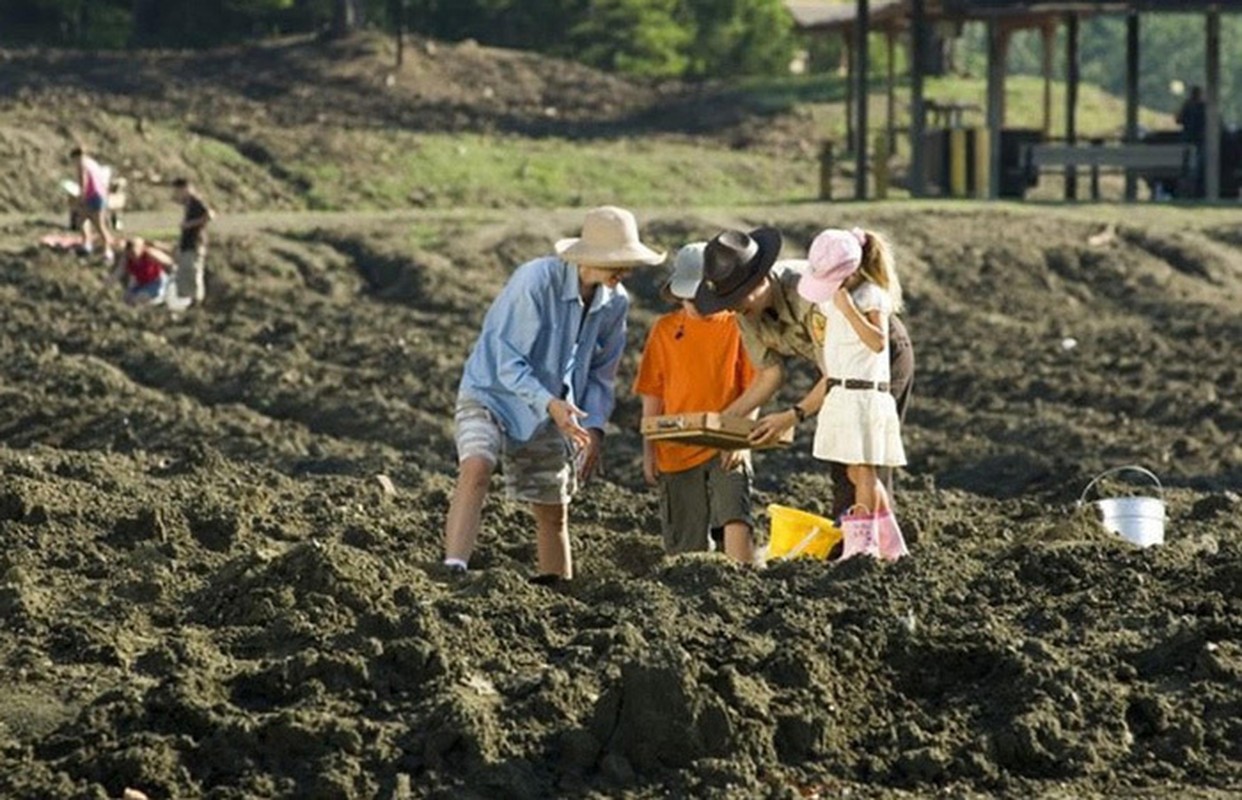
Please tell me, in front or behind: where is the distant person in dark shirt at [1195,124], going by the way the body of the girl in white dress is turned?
behind

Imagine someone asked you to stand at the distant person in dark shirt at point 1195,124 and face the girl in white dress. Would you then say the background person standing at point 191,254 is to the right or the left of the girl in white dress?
right

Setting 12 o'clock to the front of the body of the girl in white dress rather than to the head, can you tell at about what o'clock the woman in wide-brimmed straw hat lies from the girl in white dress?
The woman in wide-brimmed straw hat is roughly at 1 o'clock from the girl in white dress.

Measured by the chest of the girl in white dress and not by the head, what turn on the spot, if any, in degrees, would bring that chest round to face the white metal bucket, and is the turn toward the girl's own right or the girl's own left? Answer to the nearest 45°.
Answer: approximately 180°

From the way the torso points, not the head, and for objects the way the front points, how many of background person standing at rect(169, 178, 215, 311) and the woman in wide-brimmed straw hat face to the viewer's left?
1

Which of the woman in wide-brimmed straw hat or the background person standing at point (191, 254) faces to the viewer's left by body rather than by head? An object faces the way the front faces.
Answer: the background person standing

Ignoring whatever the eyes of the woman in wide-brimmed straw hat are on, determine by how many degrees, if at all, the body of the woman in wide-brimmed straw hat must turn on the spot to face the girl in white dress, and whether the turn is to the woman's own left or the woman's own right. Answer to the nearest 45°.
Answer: approximately 45° to the woman's own left

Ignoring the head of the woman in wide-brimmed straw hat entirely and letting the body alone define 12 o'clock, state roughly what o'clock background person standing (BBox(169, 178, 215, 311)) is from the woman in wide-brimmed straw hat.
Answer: The background person standing is roughly at 7 o'clock from the woman in wide-brimmed straw hat.

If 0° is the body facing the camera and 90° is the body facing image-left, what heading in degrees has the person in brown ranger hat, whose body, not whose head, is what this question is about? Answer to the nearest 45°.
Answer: approximately 45°

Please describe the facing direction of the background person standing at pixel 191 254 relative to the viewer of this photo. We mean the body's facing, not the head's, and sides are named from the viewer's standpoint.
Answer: facing to the left of the viewer
